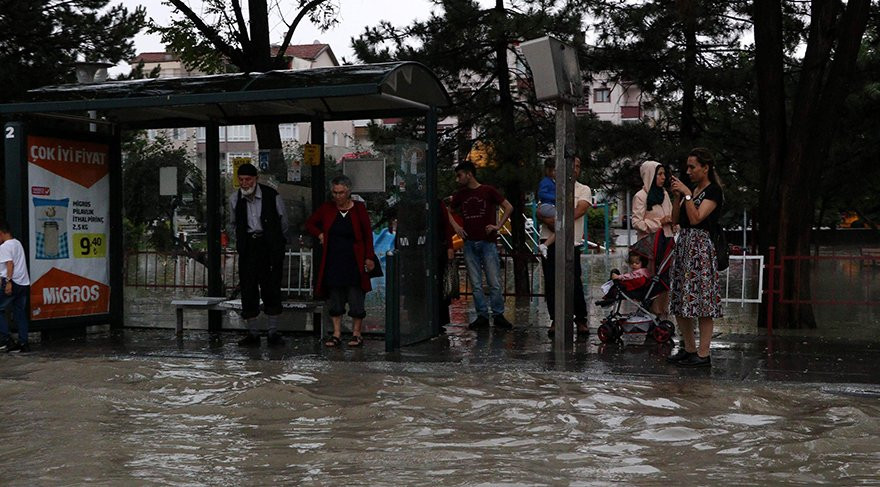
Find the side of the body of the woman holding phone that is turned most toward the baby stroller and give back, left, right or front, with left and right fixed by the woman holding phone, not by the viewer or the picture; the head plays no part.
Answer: right

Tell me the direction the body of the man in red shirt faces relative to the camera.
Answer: toward the camera

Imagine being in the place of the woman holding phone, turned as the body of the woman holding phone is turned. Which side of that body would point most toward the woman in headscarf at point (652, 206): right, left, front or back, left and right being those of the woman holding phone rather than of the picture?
right

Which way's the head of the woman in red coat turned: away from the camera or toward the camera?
toward the camera

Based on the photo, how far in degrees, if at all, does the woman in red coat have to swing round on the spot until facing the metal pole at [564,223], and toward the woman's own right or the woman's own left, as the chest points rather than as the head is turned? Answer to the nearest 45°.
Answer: approximately 90° to the woman's own left

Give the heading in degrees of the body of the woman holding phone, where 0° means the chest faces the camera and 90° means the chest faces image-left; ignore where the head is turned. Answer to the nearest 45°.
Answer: approximately 90°

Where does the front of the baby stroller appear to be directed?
to the viewer's left

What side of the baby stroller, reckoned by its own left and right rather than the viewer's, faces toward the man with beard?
front

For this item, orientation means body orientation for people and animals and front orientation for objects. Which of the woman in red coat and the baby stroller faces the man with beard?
the baby stroller

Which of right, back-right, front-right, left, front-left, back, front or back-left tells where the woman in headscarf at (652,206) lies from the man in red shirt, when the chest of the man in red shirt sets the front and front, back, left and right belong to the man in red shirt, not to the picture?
front-left
